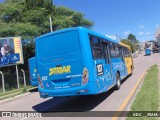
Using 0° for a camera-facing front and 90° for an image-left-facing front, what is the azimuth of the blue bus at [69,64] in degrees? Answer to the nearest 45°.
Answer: approximately 225°

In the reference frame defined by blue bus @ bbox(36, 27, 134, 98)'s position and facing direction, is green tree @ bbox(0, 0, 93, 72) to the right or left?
on its left
